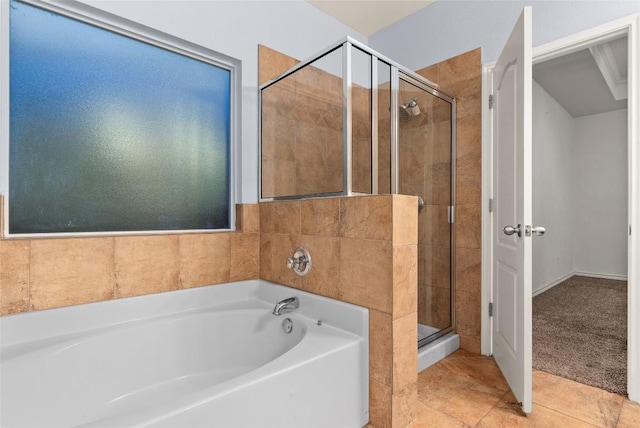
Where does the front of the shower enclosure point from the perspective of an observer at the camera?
facing the viewer and to the right of the viewer

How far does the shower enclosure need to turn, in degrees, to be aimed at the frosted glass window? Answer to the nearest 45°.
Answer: approximately 135° to its right

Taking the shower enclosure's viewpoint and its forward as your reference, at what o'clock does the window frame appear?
The window frame is roughly at 4 o'clock from the shower enclosure.

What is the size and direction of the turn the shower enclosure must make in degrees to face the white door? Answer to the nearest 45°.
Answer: approximately 45° to its left
